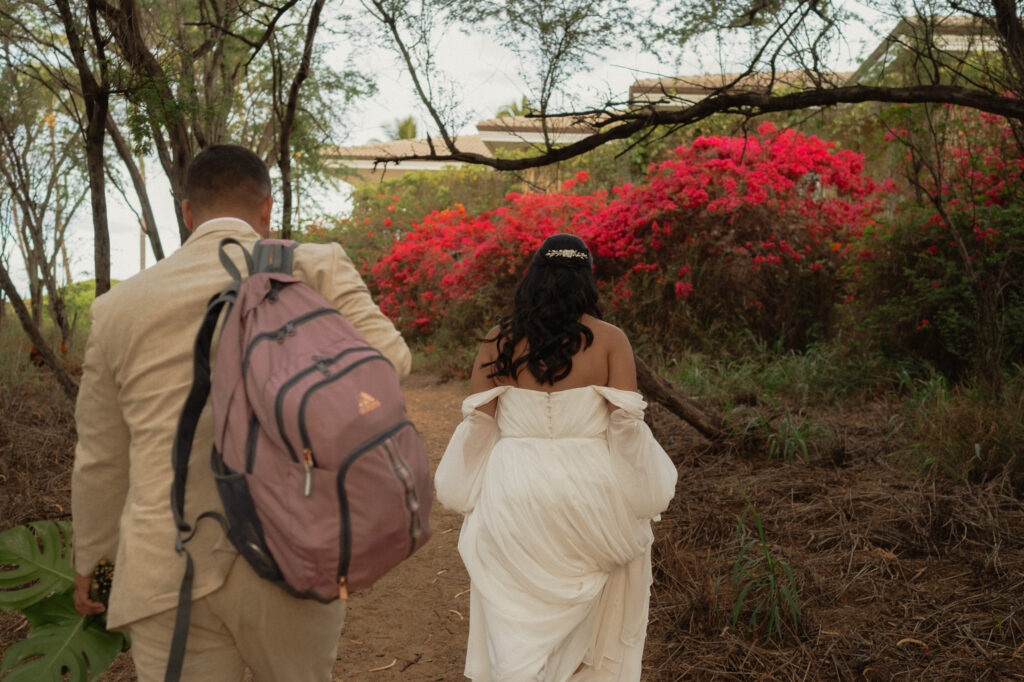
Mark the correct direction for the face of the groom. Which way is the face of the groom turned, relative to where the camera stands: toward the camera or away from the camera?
away from the camera

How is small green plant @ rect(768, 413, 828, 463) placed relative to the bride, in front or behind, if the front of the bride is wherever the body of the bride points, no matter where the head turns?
in front

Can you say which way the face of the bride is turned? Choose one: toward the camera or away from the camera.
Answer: away from the camera

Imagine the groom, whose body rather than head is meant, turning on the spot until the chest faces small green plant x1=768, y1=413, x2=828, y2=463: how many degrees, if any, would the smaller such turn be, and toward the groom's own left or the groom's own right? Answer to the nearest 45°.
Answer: approximately 45° to the groom's own right

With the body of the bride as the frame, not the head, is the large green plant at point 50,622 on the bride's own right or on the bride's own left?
on the bride's own left

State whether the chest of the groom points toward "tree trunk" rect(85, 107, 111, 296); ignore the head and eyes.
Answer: yes

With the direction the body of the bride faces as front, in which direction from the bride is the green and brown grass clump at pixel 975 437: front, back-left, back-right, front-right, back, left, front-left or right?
front-right

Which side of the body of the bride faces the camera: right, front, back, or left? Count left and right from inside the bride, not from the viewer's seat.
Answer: back

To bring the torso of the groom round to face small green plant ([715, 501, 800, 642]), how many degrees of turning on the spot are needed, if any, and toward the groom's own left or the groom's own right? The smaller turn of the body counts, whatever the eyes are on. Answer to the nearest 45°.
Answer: approximately 45° to the groom's own right

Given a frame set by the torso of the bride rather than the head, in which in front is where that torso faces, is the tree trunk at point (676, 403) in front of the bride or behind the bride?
in front

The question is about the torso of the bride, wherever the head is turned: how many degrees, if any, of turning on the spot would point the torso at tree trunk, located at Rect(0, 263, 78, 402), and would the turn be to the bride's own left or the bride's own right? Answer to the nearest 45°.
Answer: approximately 45° to the bride's own left

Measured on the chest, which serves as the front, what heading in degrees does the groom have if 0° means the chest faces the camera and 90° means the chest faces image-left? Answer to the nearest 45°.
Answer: approximately 180°

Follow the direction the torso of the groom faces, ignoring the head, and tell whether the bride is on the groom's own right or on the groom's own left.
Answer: on the groom's own right
